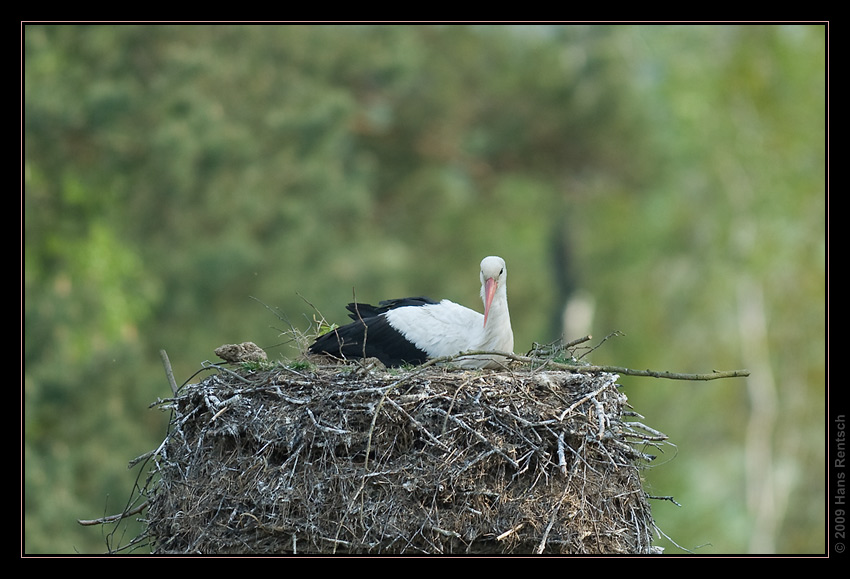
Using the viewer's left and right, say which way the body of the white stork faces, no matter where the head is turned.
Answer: facing to the right of the viewer

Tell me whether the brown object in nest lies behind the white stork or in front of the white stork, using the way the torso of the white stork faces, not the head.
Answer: behind
